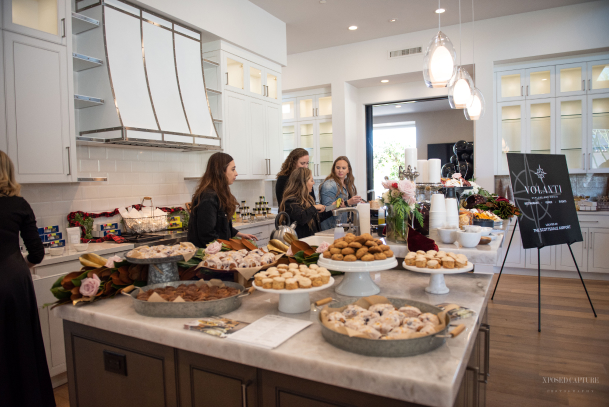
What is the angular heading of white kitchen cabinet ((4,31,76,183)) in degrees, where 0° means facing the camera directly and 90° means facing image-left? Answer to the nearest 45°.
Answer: approximately 315°

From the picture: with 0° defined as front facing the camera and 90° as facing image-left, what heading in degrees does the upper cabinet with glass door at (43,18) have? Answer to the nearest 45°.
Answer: approximately 315°

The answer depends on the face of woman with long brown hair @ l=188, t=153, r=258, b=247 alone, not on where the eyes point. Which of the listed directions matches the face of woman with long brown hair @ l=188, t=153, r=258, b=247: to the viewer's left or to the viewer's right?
to the viewer's right

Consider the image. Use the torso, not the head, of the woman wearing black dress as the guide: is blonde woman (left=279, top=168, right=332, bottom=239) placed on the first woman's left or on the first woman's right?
on the first woman's right

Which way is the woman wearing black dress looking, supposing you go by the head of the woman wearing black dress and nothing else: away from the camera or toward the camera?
away from the camera
